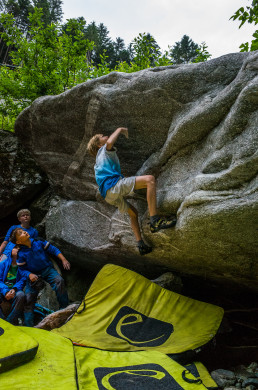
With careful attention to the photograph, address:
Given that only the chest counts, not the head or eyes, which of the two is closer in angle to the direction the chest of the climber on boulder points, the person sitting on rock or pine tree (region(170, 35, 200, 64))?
the pine tree

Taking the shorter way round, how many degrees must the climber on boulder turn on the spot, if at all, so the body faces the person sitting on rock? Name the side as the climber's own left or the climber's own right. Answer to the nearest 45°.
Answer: approximately 180°

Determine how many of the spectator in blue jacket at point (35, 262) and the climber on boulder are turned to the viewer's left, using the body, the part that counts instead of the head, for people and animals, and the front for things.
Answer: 0

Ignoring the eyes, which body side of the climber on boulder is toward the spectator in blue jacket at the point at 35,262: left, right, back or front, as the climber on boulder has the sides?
back

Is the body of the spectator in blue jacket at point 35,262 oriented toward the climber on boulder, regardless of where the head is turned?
yes

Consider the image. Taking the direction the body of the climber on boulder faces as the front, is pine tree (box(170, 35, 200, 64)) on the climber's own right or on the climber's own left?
on the climber's own left

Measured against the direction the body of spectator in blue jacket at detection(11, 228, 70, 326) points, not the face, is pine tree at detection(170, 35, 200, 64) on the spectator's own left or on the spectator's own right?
on the spectator's own left

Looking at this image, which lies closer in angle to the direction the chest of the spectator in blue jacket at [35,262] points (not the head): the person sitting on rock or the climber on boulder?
the climber on boulder

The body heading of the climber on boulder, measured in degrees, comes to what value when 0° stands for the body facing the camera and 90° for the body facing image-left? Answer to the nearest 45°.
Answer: approximately 270°

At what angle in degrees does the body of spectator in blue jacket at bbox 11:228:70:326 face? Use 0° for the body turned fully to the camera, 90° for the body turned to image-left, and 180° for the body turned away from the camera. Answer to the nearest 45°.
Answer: approximately 315°
